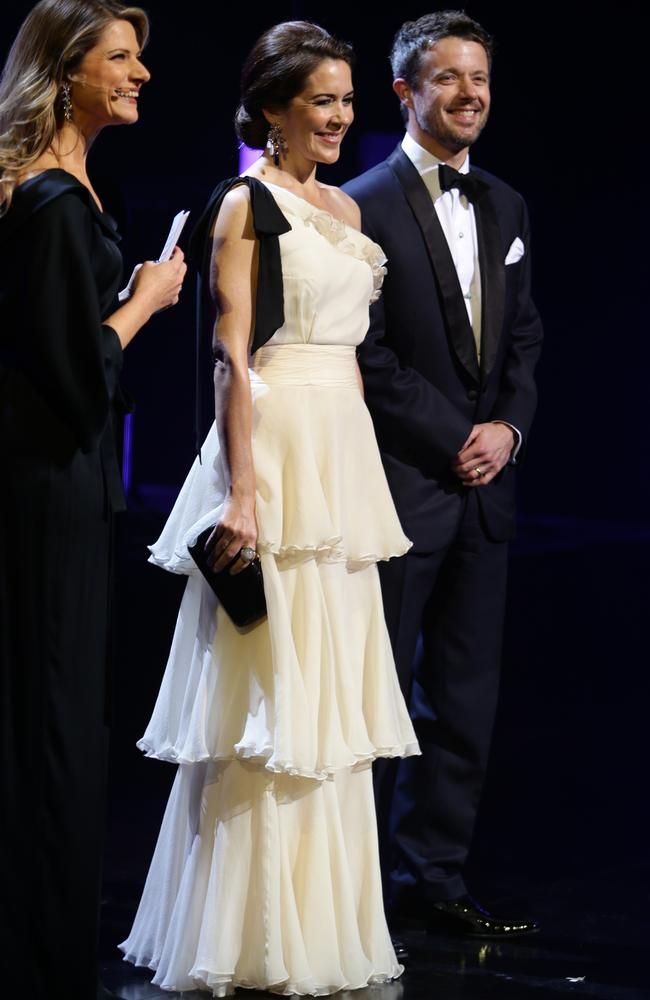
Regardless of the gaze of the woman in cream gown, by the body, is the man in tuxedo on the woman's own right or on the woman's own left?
on the woman's own left

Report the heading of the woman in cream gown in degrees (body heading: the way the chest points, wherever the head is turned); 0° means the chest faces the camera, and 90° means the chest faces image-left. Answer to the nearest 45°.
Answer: approximately 315°

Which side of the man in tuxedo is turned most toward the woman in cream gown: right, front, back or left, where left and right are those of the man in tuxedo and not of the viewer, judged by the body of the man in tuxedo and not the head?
right

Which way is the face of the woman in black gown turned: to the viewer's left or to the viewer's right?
to the viewer's right

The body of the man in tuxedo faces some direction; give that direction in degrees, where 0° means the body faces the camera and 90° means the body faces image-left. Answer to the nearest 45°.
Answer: approximately 315°

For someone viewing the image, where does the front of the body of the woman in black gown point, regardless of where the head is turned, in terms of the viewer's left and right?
facing to the right of the viewer

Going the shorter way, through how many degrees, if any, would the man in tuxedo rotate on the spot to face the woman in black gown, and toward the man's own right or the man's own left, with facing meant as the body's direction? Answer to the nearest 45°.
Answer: approximately 90° to the man's own right

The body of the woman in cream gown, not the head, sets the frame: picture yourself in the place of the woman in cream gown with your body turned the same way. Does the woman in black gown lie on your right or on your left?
on your right

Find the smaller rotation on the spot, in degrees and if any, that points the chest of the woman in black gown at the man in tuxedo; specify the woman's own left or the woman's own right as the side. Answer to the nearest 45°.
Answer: approximately 45° to the woman's own left
